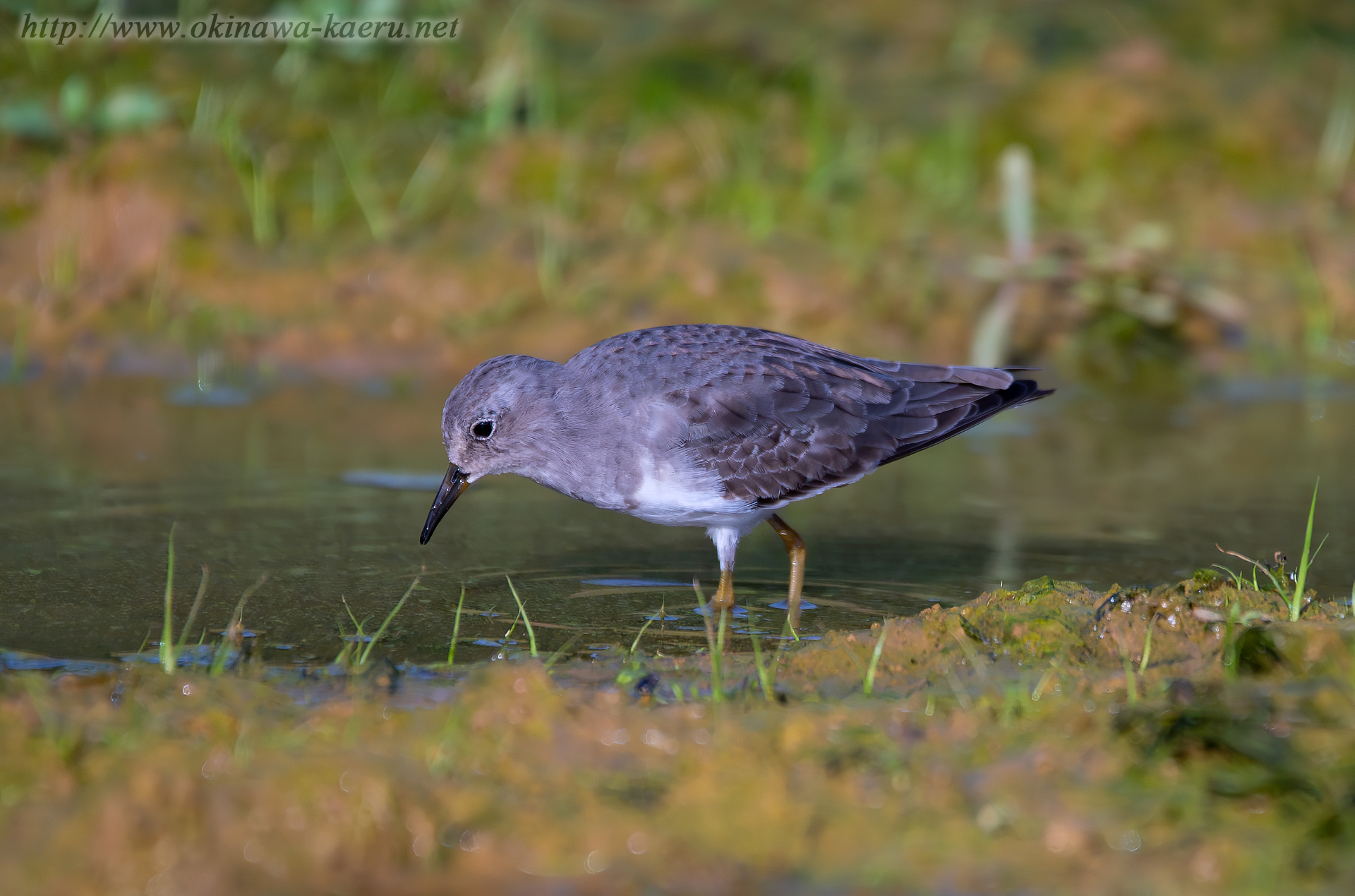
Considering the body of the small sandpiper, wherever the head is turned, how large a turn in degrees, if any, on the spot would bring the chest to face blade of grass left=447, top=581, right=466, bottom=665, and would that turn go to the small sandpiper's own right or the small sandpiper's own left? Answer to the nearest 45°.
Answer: approximately 45° to the small sandpiper's own left

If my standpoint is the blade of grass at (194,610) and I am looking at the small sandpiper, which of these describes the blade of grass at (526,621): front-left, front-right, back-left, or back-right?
front-right

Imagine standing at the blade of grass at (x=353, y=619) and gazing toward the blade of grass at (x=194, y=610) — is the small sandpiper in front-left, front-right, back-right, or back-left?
back-right

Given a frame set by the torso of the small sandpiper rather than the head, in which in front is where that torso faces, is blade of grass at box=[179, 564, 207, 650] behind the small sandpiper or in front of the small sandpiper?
in front

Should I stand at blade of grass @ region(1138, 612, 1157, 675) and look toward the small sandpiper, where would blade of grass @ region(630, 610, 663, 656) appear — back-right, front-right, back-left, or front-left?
front-left

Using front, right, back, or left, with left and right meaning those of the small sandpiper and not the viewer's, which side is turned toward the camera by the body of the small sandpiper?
left

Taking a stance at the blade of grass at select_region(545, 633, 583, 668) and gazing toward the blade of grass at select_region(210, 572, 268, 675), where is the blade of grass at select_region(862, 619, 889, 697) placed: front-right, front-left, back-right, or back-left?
back-left

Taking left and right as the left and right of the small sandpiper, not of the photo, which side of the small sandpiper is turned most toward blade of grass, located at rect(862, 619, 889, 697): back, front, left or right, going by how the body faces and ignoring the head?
left

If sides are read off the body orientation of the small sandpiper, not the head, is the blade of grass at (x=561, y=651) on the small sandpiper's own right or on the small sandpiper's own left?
on the small sandpiper's own left

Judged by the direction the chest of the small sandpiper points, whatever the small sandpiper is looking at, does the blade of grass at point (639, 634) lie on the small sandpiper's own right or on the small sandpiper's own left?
on the small sandpiper's own left

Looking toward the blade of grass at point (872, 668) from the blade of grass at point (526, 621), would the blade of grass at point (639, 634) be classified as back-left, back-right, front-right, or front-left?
front-left
